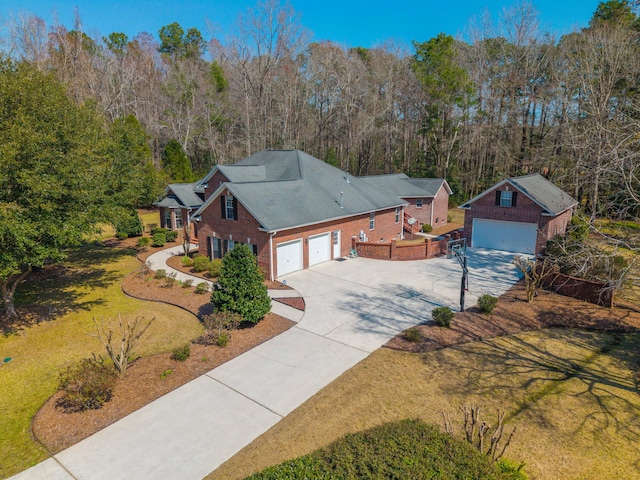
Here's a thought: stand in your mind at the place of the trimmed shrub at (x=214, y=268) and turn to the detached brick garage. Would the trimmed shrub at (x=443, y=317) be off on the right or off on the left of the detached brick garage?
right

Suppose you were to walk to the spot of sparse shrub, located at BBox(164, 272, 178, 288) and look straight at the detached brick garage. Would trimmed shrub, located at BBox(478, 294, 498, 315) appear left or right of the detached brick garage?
right

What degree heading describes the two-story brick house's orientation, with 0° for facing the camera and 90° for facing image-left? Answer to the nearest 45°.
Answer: approximately 45°

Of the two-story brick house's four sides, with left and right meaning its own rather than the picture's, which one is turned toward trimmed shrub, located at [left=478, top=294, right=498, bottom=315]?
left

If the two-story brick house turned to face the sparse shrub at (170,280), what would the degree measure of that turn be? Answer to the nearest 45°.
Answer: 0° — it already faces it

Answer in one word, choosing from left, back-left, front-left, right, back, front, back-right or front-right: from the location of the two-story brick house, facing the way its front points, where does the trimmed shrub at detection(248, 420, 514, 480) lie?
front-left

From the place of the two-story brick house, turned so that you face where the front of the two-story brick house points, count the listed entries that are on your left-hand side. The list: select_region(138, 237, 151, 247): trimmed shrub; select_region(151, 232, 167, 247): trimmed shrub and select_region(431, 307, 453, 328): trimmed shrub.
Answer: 1

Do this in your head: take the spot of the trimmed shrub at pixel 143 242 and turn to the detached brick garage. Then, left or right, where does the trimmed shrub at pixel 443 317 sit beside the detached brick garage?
right

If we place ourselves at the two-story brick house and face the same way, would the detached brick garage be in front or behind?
behind

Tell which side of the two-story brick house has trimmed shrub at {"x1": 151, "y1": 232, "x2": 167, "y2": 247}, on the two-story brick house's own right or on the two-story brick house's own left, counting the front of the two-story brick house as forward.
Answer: on the two-story brick house's own right

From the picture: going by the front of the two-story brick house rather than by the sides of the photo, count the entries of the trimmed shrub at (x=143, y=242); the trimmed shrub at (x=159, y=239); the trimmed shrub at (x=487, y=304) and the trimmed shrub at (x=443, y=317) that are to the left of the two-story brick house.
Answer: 2

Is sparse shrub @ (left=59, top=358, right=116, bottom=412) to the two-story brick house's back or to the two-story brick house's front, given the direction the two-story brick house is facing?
to the front

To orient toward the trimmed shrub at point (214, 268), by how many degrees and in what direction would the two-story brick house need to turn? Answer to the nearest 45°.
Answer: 0° — it already faces it

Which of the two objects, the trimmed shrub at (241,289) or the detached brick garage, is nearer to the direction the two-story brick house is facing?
the trimmed shrub

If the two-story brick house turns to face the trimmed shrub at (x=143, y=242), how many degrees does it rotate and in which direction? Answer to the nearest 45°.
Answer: approximately 45° to its right

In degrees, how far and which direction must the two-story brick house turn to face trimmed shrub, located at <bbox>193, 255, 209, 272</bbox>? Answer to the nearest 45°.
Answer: approximately 45° to its right
